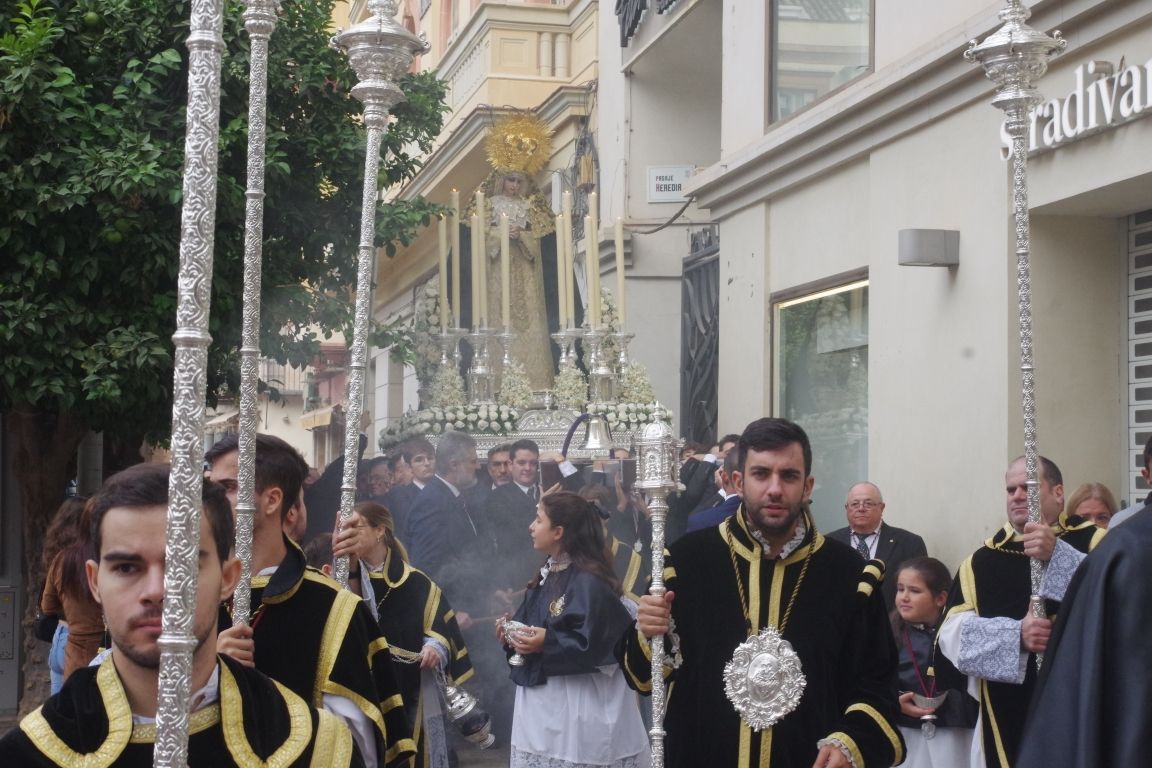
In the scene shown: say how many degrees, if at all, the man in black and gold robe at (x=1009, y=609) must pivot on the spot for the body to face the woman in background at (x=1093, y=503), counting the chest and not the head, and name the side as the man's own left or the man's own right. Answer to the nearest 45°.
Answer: approximately 180°

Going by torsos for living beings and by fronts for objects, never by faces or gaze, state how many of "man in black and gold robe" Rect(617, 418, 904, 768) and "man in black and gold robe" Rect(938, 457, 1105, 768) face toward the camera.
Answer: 2

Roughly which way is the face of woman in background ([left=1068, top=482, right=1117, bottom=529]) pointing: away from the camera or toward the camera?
toward the camera

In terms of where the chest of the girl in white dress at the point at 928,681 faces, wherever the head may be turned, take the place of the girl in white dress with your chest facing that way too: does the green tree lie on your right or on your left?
on your right

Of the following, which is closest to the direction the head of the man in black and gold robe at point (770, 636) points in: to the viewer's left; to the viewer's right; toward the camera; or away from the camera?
toward the camera

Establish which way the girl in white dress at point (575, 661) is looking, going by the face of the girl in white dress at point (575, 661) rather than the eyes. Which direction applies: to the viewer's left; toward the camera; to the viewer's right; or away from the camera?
to the viewer's left

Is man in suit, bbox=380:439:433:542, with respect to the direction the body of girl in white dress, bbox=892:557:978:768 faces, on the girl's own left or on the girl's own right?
on the girl's own right

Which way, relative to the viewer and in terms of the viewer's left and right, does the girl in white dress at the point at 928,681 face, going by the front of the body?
facing the viewer and to the left of the viewer

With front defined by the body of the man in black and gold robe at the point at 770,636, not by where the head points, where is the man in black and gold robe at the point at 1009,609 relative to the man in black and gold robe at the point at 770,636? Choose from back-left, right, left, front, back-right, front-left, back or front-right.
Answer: back-left

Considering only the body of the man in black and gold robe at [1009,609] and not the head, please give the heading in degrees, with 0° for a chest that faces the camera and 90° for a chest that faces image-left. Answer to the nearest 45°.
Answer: approximately 0°

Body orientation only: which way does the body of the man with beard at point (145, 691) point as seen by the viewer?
toward the camera

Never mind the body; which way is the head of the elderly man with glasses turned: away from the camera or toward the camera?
toward the camera

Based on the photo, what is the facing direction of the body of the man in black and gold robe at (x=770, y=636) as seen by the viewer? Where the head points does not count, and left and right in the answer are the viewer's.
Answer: facing the viewer

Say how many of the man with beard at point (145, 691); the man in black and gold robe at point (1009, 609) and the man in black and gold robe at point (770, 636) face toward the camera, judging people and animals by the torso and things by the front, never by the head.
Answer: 3

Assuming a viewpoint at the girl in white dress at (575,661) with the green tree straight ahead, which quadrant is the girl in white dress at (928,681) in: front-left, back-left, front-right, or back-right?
back-right
